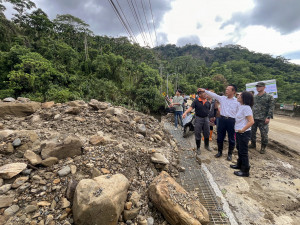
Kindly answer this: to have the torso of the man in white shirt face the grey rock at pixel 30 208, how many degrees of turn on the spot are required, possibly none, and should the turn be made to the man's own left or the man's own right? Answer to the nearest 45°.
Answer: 0° — they already face it

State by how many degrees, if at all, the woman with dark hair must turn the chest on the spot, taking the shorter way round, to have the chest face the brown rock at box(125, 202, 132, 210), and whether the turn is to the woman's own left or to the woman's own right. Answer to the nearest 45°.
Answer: approximately 45° to the woman's own left

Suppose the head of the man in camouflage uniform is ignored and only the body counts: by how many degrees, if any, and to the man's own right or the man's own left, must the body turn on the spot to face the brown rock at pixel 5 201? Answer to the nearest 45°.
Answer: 0° — they already face it

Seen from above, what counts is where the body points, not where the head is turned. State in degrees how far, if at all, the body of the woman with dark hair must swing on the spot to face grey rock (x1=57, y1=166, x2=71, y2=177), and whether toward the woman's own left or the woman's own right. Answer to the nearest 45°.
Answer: approximately 45° to the woman's own left

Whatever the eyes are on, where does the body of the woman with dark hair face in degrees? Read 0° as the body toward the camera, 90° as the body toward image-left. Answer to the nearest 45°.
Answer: approximately 90°

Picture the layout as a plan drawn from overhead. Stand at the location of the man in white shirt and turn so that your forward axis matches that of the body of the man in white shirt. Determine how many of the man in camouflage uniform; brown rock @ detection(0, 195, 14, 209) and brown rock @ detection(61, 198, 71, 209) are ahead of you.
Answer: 2

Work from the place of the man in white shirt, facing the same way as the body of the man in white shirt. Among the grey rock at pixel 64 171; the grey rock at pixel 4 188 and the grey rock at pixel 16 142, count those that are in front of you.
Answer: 3
